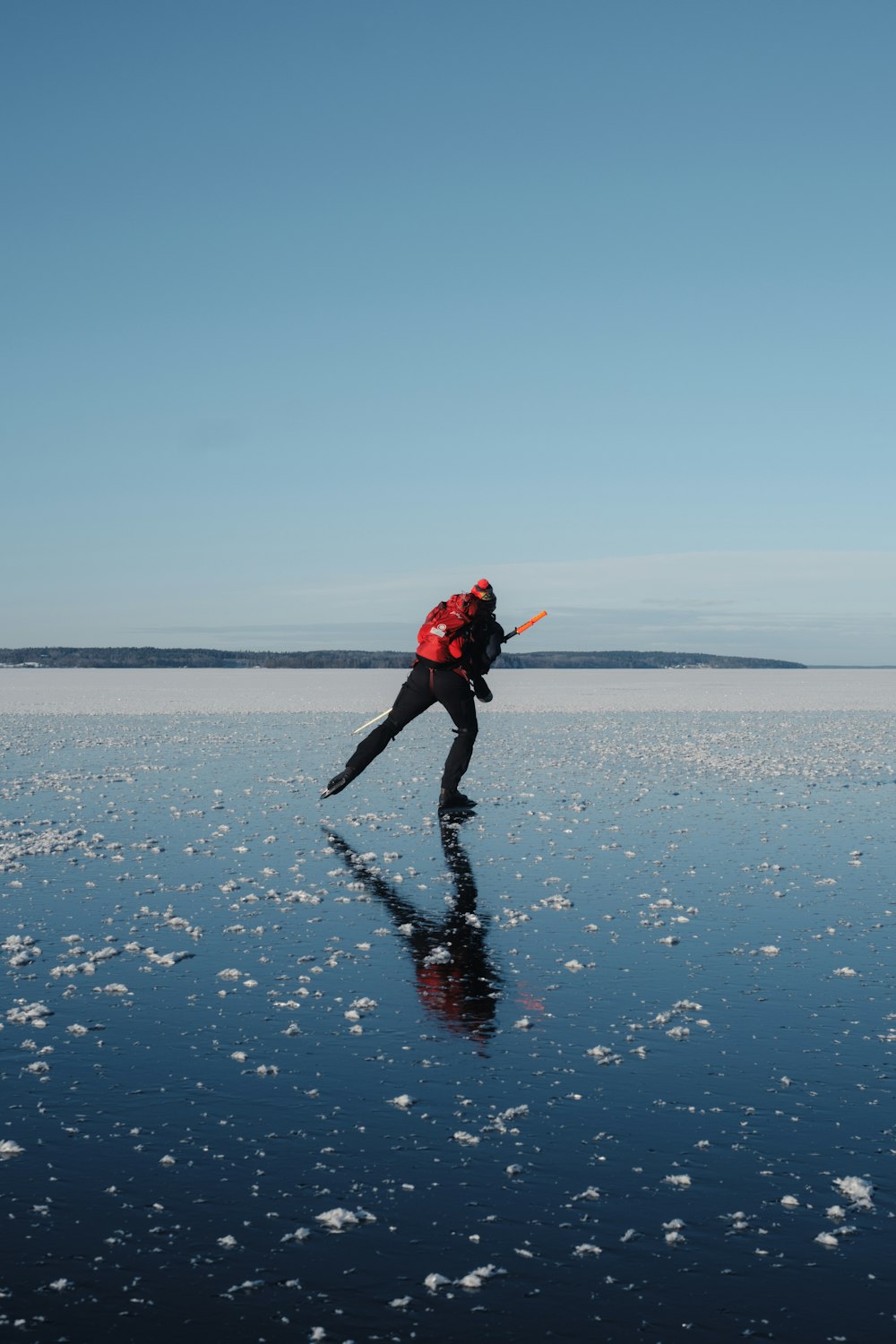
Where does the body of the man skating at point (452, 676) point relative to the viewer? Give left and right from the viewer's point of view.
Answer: facing away from the viewer and to the right of the viewer
